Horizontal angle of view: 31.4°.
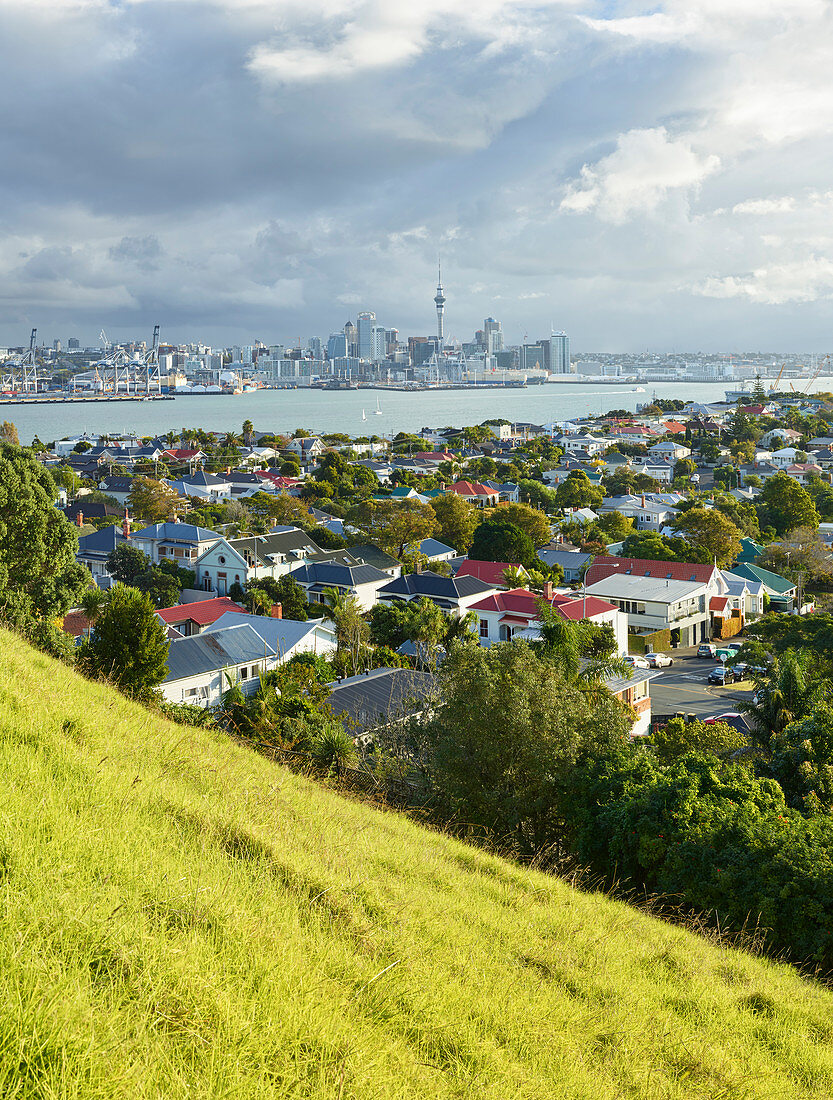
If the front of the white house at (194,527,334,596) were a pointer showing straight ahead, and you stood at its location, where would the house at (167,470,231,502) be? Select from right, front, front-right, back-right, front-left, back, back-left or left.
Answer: back-right

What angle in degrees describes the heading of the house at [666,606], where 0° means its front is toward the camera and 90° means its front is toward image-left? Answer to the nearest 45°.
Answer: approximately 315°

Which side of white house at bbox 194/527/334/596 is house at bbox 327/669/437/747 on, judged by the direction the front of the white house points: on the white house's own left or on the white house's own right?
on the white house's own left

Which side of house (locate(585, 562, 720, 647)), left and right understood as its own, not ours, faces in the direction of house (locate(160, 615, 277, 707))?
right

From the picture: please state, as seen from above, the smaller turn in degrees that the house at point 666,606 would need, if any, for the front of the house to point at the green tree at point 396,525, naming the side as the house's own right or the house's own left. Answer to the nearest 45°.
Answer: approximately 180°

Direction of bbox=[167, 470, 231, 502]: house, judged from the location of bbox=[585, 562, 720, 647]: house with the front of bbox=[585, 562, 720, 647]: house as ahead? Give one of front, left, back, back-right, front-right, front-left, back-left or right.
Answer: back

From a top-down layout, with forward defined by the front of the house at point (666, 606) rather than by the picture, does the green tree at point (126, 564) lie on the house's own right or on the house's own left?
on the house's own right

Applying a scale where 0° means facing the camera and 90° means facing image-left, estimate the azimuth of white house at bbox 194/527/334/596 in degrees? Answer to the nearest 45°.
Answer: approximately 45°

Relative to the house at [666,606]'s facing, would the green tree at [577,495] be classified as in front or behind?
behind

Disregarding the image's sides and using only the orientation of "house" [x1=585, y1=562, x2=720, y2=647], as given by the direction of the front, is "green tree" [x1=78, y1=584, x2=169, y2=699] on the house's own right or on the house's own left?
on the house's own right

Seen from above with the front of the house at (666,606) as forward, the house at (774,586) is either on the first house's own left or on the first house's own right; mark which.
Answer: on the first house's own left

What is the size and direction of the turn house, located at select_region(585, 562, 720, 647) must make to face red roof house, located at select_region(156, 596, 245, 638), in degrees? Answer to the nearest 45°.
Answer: approximately 90° to its right
